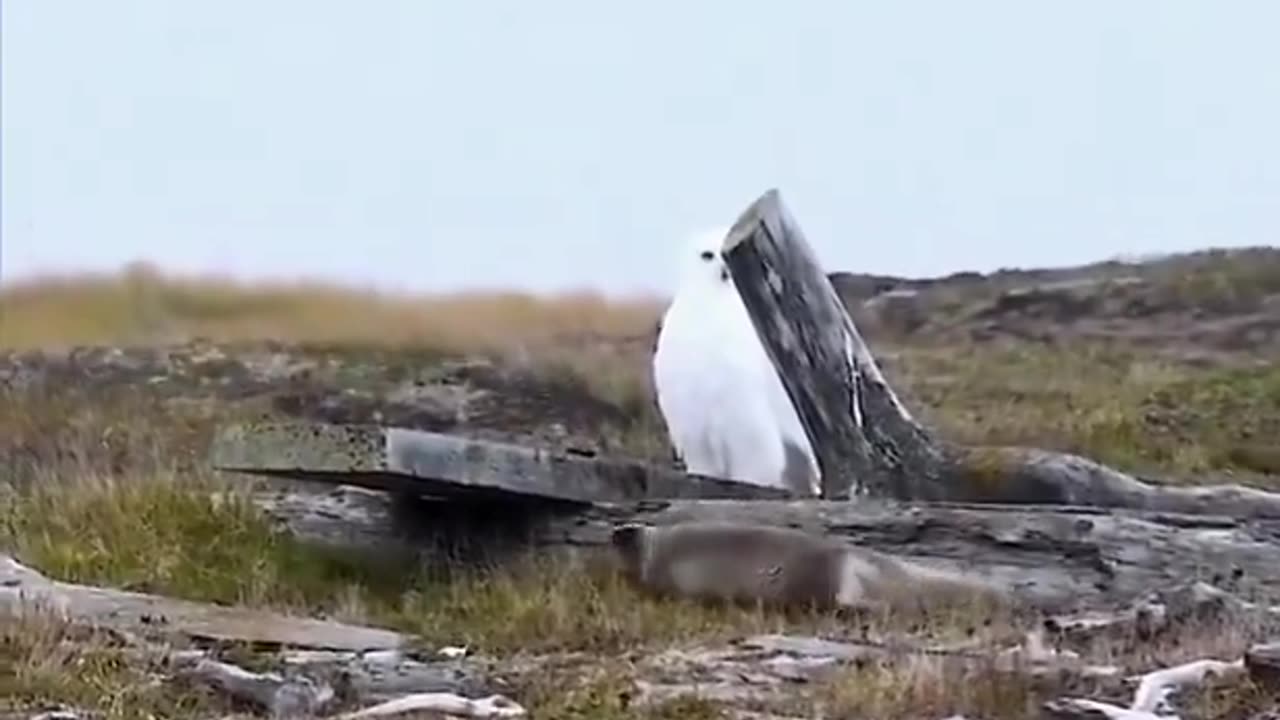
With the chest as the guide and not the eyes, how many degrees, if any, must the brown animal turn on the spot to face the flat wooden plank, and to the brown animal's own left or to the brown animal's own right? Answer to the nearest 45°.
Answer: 0° — it already faces it

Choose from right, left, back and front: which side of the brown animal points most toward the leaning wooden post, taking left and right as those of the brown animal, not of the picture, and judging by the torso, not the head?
right

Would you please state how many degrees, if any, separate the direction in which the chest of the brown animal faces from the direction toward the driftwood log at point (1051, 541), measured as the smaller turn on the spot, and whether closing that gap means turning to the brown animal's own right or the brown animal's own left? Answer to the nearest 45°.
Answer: approximately 180°

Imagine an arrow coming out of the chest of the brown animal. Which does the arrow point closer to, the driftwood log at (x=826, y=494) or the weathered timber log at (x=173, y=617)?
the weathered timber log

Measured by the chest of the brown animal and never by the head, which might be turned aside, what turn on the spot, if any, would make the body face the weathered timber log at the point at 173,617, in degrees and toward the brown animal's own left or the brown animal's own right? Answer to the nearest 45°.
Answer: approximately 45° to the brown animal's own left

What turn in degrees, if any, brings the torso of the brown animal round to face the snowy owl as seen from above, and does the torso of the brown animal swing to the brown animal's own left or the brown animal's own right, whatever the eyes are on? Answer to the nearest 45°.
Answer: approximately 90° to the brown animal's own right

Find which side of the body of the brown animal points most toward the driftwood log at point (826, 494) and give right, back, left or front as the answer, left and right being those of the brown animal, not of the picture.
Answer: right

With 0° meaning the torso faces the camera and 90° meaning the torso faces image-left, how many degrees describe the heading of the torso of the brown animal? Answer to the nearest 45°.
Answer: approximately 90°
